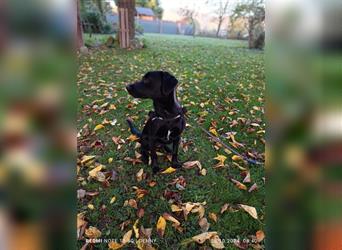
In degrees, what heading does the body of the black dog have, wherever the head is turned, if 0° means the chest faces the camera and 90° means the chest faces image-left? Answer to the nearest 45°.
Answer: approximately 315°

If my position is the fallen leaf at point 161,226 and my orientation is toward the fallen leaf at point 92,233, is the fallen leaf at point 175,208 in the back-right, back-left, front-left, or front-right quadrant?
back-right
